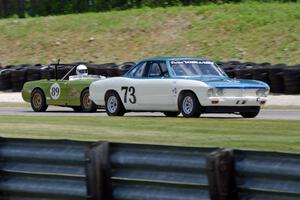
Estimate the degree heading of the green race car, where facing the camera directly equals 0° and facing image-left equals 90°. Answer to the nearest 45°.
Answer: approximately 315°

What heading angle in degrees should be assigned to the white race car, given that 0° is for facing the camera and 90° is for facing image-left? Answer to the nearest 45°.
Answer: approximately 315°

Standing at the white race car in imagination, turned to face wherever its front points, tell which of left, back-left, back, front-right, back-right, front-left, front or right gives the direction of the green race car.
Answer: back

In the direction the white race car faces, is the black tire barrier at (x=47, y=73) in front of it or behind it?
behind

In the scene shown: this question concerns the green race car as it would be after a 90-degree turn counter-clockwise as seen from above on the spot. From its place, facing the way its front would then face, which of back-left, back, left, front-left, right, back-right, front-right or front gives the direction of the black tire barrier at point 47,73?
front-left
